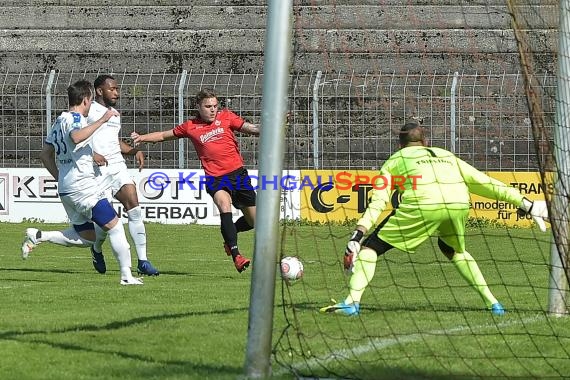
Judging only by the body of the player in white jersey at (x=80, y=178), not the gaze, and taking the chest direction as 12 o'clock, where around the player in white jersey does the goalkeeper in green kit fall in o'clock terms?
The goalkeeper in green kit is roughly at 3 o'clock from the player in white jersey.

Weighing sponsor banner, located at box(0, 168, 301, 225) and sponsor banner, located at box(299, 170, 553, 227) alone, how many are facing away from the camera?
0

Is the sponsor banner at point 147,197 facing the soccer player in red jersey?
yes

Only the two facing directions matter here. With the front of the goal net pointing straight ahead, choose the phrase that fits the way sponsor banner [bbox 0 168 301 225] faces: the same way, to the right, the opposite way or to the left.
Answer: the opposite way

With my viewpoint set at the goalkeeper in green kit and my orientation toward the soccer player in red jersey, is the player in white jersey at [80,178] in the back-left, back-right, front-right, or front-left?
front-left

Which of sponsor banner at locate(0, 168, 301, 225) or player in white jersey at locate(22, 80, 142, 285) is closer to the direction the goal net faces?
the player in white jersey

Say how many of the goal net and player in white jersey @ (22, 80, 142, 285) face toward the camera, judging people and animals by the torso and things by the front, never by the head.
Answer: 0

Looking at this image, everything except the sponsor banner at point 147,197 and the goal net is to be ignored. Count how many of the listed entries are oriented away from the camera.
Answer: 1

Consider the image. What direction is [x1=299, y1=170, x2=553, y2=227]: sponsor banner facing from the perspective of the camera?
toward the camera

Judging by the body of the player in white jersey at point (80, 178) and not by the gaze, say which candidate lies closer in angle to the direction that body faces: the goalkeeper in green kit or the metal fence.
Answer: the metal fence

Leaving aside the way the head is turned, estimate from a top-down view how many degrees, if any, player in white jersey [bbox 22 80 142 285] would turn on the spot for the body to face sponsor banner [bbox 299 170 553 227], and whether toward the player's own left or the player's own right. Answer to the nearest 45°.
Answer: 0° — they already face it

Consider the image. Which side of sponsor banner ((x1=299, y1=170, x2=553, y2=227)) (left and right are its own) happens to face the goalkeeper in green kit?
front

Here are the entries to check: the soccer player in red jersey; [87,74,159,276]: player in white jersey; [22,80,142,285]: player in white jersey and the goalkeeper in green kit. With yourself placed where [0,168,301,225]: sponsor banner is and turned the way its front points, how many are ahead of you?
4

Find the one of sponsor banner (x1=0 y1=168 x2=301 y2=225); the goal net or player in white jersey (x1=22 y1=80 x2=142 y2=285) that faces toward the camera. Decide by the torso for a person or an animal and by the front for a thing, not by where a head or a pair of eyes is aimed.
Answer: the sponsor banner

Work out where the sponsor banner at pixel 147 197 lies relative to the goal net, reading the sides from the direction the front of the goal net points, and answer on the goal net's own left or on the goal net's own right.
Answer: on the goal net's own left

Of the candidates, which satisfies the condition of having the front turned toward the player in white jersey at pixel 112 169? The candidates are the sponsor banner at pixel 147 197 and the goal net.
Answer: the sponsor banner

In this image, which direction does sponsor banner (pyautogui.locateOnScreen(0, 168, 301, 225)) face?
toward the camera

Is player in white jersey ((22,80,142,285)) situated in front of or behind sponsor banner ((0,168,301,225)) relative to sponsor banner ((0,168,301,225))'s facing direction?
in front

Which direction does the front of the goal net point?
away from the camera

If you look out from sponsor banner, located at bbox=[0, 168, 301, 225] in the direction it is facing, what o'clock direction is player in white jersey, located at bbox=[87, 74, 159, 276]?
The player in white jersey is roughly at 12 o'clock from the sponsor banner.
